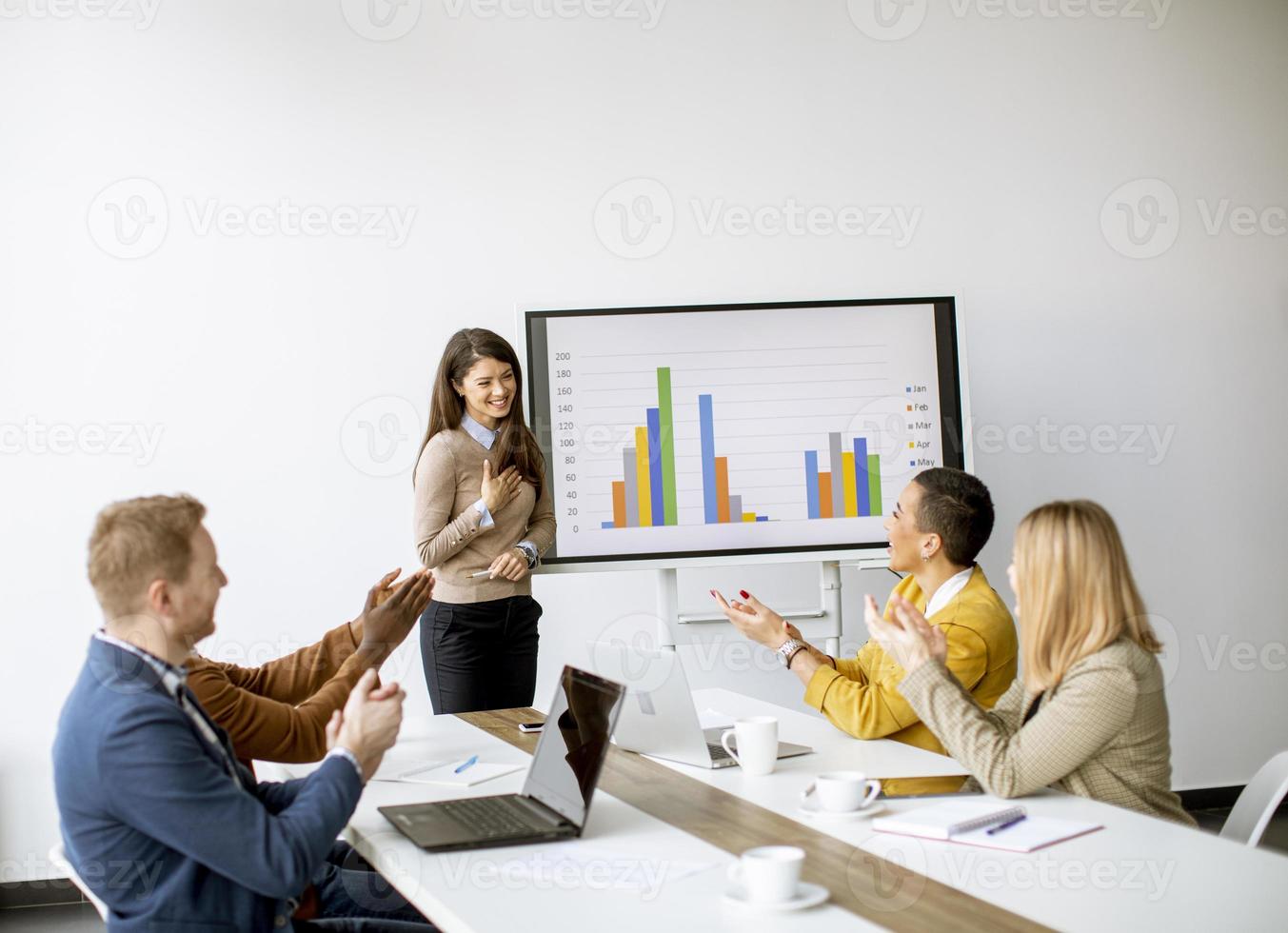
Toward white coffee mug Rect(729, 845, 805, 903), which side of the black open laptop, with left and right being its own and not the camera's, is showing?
left

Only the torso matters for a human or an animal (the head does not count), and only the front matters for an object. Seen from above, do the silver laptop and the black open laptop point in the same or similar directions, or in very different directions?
very different directions

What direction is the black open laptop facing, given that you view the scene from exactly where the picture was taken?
facing the viewer and to the left of the viewer

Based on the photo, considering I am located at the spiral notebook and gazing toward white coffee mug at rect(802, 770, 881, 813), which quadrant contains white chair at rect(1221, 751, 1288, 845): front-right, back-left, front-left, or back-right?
back-right

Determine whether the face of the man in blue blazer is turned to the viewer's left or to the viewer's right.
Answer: to the viewer's right

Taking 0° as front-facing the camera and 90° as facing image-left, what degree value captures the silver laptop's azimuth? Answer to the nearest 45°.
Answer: approximately 225°

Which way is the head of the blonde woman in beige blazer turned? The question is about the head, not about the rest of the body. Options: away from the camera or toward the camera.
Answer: away from the camera

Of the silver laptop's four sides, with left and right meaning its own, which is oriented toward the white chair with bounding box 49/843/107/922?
back

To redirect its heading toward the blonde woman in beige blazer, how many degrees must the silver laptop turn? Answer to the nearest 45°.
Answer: approximately 45° to its right
